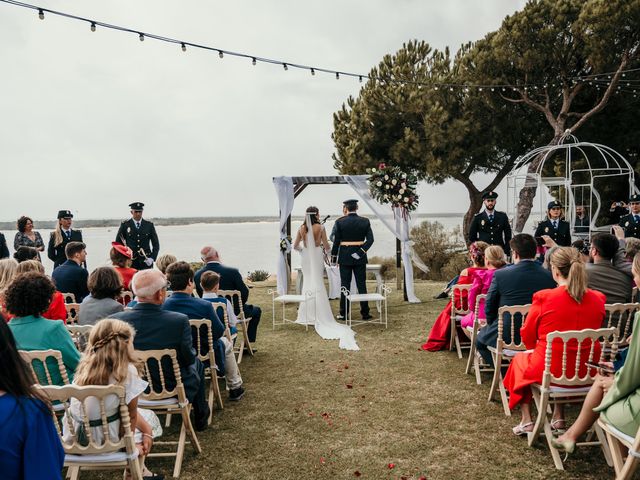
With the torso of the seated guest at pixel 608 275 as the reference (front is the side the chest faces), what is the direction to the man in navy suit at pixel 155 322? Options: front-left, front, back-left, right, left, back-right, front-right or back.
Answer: left

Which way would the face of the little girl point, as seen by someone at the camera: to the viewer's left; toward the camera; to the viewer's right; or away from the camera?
away from the camera

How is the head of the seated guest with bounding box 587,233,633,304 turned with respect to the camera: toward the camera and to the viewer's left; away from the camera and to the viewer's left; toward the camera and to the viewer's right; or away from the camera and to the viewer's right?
away from the camera and to the viewer's left

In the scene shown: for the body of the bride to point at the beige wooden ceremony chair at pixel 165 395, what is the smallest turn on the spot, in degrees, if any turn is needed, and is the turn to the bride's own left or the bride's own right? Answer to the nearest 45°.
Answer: approximately 180°

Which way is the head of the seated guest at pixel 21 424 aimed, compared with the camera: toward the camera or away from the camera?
away from the camera

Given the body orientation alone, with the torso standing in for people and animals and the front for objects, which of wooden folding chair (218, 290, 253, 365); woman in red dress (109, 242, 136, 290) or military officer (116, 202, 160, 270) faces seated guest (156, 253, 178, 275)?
the military officer

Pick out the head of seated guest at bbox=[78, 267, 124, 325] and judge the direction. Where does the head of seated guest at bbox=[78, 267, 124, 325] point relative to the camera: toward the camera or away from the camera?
away from the camera

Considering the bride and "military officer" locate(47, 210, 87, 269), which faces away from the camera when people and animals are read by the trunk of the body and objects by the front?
the bride

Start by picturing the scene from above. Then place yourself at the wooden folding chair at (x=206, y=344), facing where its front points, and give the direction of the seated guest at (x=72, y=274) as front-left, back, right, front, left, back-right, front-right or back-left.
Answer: left

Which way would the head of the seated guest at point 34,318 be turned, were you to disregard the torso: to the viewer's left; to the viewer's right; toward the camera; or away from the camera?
away from the camera

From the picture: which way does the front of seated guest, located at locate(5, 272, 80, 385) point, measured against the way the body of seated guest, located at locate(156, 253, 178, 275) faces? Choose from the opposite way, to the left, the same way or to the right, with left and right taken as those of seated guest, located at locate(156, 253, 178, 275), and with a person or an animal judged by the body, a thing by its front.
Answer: the same way

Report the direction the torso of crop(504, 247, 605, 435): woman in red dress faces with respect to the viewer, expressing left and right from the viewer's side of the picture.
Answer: facing away from the viewer and to the left of the viewer

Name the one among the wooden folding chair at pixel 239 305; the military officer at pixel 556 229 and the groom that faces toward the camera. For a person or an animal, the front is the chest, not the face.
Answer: the military officer

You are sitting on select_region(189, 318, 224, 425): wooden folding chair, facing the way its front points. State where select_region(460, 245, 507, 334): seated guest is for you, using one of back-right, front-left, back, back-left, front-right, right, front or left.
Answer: front-right

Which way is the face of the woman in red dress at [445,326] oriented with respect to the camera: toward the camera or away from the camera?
away from the camera

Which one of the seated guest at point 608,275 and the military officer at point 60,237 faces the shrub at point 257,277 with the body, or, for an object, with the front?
the seated guest

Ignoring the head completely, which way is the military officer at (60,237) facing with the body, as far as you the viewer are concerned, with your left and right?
facing the viewer and to the right of the viewer

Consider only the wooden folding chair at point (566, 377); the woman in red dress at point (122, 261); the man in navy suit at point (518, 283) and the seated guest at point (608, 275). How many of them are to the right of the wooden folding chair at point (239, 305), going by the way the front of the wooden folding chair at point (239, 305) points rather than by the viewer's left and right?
3

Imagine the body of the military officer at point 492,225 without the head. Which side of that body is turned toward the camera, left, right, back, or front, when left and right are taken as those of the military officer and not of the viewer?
front

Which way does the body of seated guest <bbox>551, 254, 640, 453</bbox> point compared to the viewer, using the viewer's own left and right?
facing to the left of the viewer

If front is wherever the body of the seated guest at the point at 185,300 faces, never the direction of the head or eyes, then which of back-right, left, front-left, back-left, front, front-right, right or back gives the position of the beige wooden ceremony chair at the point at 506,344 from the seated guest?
front-right

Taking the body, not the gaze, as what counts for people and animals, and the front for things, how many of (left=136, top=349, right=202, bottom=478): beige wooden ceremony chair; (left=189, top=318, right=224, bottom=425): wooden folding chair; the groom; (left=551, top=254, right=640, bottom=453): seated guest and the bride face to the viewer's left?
1

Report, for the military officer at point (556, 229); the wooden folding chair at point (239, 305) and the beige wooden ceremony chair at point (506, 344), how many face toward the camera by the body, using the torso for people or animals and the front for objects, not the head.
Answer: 1

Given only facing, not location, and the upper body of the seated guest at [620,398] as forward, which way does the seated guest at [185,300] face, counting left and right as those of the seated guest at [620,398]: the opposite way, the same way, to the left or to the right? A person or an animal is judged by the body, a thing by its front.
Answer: to the right
